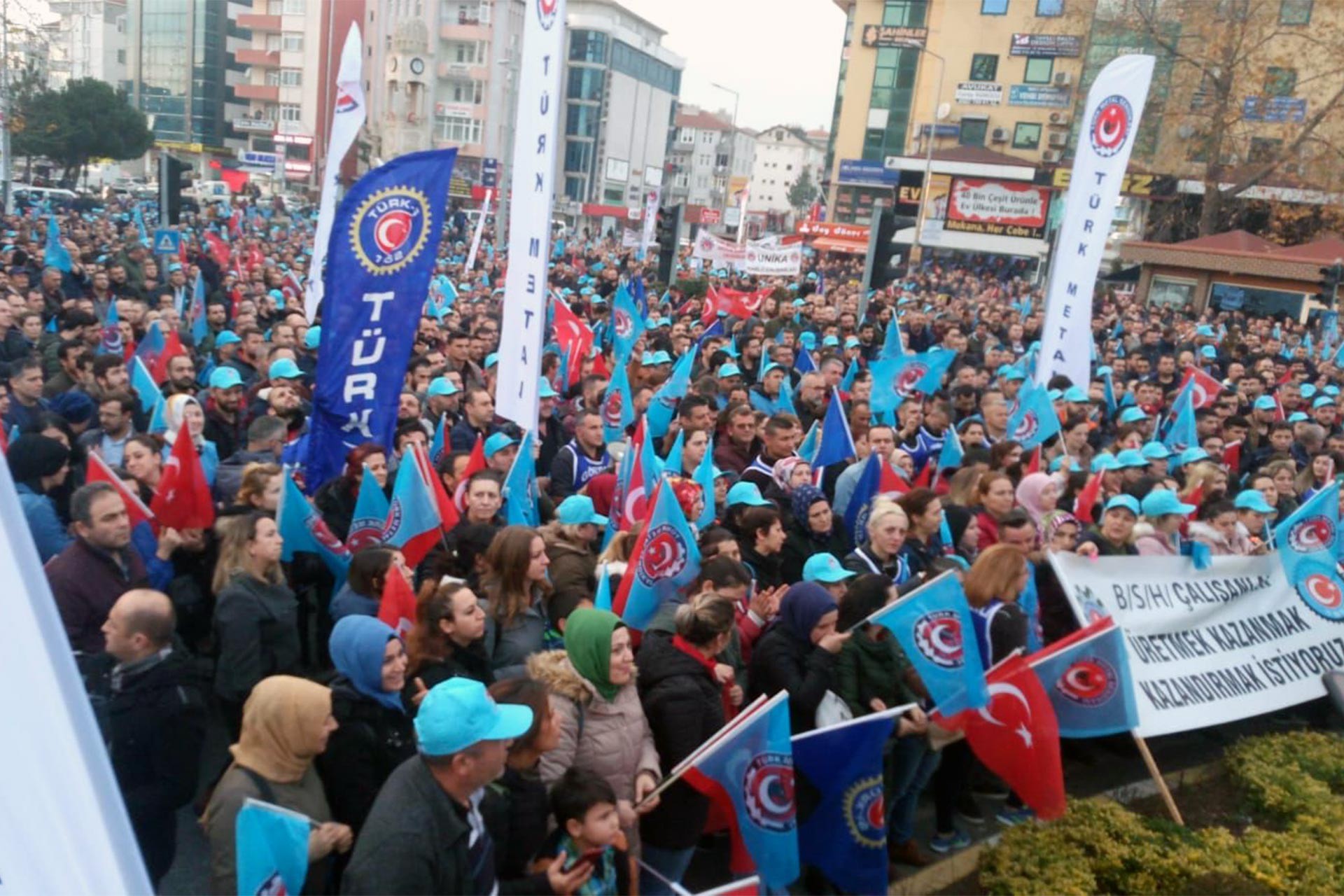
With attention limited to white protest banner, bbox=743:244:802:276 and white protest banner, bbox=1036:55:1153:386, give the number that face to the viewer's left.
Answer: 0

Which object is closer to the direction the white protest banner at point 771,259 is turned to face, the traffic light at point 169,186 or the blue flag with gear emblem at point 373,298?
the blue flag with gear emblem

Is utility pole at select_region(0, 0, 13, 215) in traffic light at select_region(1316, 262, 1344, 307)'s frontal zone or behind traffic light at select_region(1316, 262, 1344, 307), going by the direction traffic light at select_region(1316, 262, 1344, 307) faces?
frontal zone

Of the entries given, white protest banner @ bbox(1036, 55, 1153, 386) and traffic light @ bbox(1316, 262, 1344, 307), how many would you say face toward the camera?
1

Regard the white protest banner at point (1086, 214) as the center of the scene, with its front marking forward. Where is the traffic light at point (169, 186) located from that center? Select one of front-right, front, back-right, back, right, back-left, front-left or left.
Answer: right

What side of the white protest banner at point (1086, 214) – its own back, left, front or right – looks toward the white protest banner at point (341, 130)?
right

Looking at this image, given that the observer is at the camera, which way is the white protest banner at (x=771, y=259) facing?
facing the viewer

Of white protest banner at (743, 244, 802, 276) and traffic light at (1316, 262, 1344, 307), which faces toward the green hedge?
the white protest banner

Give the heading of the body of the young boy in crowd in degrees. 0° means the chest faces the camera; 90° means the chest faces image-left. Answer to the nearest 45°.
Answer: approximately 315°

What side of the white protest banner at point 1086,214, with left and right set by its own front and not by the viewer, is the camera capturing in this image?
front
